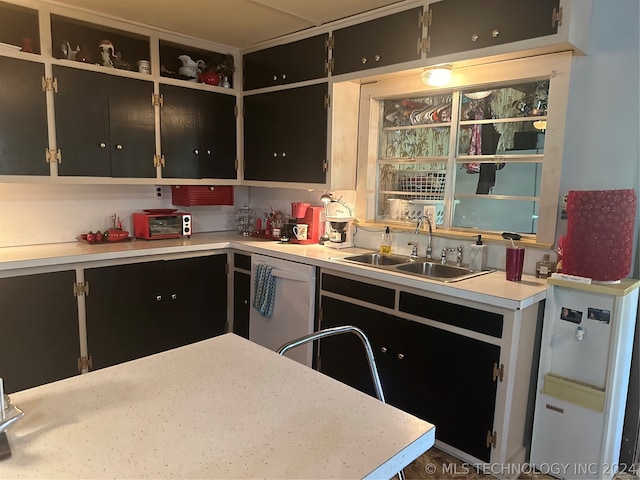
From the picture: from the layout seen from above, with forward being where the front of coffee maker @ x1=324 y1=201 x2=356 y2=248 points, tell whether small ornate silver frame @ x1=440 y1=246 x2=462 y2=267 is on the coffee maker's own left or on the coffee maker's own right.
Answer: on the coffee maker's own left

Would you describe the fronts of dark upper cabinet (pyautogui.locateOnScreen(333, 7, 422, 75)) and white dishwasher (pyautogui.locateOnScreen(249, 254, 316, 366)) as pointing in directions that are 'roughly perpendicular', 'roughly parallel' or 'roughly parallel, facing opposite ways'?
roughly parallel

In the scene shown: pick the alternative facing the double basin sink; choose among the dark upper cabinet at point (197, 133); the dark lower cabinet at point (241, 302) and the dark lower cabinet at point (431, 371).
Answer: the dark upper cabinet

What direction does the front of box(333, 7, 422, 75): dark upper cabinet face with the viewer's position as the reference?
facing the viewer and to the left of the viewer

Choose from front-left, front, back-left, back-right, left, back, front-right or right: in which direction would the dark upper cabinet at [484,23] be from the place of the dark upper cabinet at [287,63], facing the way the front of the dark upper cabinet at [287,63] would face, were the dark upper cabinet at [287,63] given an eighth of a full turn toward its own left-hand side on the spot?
front-left

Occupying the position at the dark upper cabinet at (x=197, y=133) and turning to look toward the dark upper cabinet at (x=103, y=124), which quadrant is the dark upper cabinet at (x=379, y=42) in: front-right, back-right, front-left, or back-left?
back-left

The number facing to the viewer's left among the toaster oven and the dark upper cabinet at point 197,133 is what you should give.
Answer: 0

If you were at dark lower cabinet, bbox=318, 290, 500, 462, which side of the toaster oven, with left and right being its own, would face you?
front

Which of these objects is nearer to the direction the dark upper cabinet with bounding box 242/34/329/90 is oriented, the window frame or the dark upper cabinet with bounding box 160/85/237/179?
the dark upper cabinet

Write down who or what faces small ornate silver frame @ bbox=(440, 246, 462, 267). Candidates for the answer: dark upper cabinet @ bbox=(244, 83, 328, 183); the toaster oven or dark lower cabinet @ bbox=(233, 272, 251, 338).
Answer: the toaster oven

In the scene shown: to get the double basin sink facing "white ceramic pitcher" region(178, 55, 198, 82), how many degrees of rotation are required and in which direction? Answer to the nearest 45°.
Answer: approximately 45° to its right

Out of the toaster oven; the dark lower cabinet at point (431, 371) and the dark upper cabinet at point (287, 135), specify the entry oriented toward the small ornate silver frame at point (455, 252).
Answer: the toaster oven

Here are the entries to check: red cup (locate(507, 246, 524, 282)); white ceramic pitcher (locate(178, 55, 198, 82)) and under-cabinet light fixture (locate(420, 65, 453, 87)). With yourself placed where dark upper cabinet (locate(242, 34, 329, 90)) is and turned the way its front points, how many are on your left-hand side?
2

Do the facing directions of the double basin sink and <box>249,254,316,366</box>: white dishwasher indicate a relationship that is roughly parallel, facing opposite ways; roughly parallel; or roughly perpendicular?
roughly parallel
